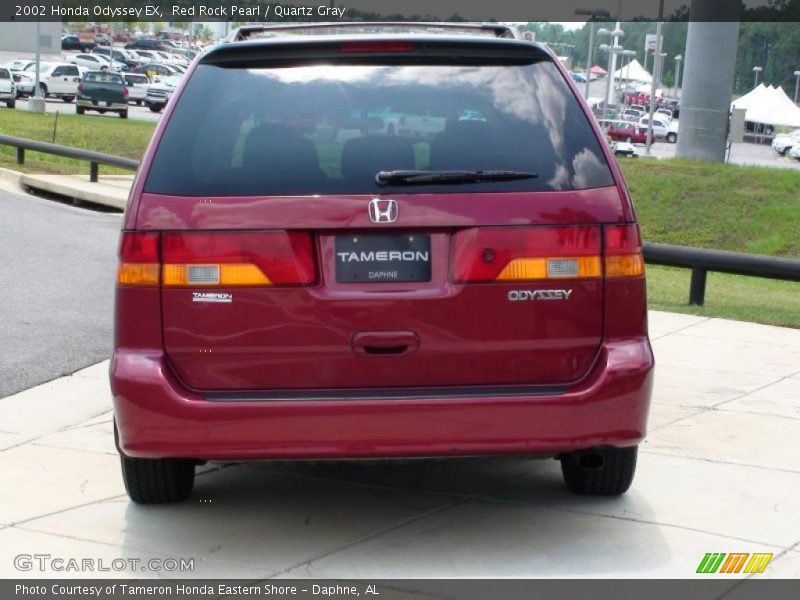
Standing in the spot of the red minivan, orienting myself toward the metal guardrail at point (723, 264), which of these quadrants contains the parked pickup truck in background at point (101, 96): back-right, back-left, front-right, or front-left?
front-left

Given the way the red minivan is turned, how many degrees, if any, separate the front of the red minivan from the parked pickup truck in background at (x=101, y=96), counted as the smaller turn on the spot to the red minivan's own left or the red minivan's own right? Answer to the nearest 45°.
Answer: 0° — it already faces it

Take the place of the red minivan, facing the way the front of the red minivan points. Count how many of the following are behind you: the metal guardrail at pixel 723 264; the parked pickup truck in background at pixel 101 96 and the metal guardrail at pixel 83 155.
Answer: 0

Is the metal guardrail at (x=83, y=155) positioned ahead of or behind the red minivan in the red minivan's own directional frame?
ahead

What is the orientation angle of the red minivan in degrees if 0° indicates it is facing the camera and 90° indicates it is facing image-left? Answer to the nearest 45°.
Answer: approximately 180°
